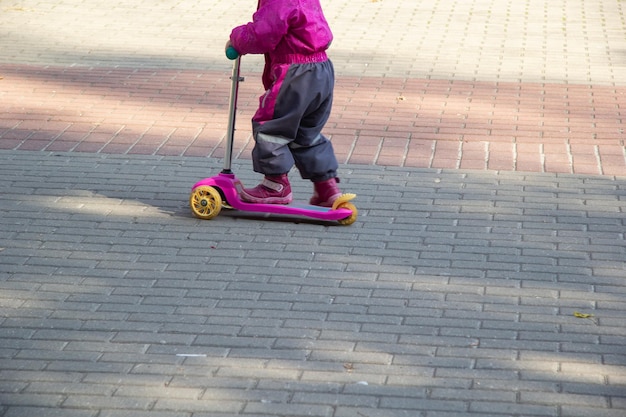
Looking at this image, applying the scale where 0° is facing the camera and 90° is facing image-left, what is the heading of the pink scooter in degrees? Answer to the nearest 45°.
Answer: approximately 90°

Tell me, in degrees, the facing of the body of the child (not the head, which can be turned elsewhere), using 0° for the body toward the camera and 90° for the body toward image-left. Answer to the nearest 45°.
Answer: approximately 90°
